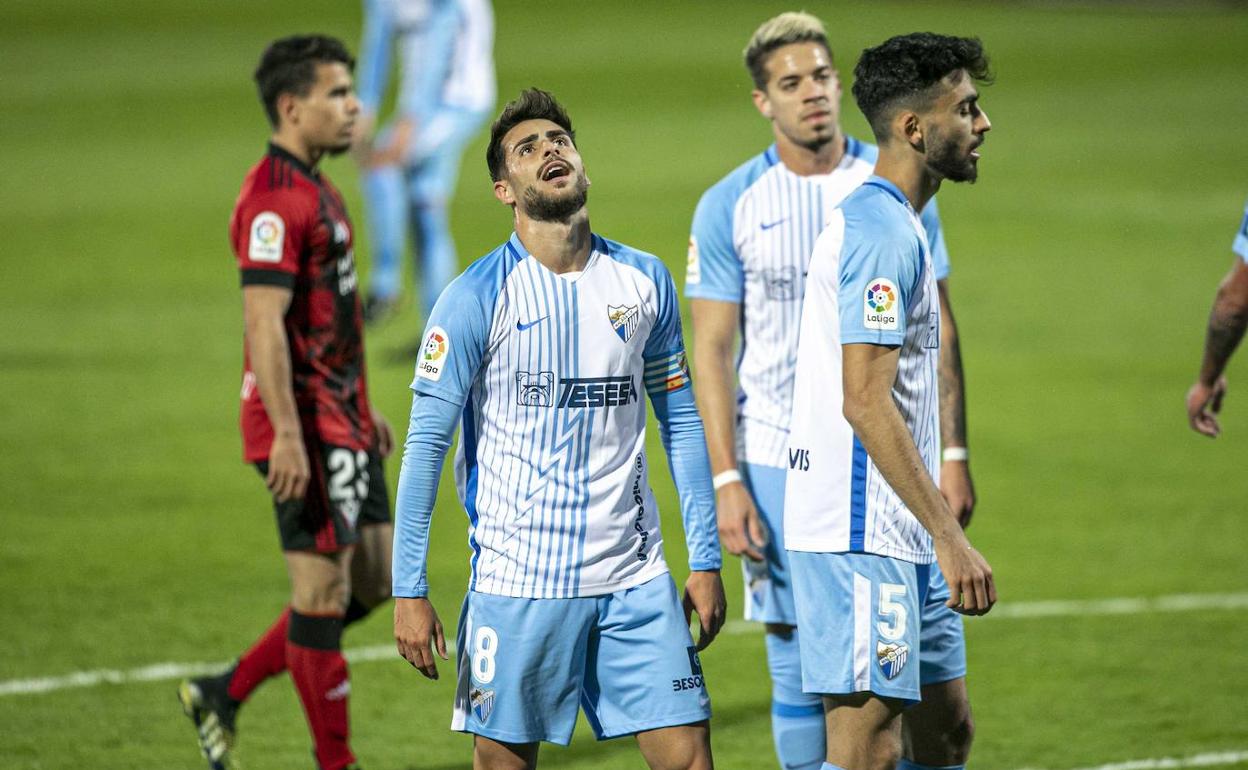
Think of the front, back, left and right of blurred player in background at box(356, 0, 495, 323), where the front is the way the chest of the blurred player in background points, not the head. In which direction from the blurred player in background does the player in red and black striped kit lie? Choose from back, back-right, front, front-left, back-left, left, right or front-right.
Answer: front-left

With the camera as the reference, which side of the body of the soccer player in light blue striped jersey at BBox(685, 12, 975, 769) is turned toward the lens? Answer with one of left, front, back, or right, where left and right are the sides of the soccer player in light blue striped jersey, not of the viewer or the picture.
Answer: front

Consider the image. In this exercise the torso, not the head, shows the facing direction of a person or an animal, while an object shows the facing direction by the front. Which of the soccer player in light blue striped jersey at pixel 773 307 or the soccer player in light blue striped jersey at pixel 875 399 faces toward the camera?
the soccer player in light blue striped jersey at pixel 773 307

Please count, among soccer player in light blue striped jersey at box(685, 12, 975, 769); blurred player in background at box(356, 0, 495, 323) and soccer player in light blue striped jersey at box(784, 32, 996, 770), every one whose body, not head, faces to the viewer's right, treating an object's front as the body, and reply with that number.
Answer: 1

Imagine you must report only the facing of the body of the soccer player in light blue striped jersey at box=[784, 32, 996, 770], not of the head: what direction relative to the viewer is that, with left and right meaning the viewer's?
facing to the right of the viewer

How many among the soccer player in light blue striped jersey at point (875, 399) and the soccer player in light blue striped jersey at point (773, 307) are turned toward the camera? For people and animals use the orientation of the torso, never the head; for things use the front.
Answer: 1

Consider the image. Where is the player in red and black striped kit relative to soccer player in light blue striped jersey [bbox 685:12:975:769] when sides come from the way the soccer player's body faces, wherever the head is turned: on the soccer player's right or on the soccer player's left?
on the soccer player's right

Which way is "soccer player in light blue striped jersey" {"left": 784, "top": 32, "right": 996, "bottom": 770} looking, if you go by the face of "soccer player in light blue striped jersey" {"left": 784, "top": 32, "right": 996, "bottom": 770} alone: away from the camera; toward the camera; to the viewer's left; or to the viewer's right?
to the viewer's right

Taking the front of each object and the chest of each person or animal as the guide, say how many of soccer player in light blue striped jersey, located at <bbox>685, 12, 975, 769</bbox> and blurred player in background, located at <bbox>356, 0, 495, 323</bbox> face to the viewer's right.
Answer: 0

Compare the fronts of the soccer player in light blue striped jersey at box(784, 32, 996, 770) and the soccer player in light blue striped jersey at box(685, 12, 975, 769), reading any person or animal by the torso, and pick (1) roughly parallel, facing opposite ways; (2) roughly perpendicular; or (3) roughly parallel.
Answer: roughly perpendicular

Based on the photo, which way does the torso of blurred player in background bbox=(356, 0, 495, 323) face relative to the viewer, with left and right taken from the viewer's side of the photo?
facing the viewer and to the left of the viewer

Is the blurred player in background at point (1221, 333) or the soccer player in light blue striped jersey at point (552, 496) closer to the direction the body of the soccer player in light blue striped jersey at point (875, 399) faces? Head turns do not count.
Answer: the blurred player in background

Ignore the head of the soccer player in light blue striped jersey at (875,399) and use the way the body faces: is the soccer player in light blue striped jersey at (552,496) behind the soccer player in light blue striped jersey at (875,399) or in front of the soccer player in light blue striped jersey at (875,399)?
behind

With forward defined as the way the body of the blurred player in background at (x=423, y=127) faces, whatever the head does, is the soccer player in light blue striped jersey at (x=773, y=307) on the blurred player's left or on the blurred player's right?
on the blurred player's left
